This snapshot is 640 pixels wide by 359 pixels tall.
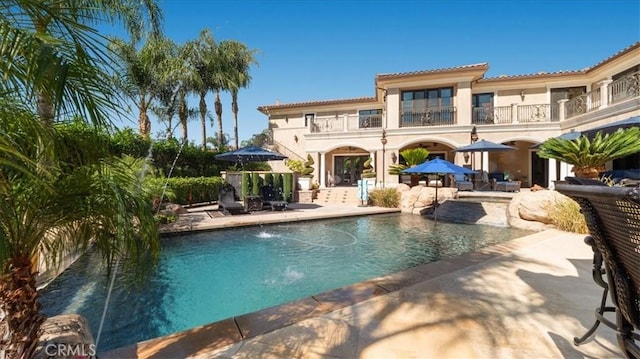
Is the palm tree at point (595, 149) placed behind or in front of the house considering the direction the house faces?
in front

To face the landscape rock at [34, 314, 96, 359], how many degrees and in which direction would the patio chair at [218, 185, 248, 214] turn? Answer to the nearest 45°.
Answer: approximately 45° to its right

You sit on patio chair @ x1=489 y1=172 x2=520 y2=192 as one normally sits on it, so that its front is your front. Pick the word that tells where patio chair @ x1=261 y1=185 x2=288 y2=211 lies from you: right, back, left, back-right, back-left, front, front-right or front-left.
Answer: right

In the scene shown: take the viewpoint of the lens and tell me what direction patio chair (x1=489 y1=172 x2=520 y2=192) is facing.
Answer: facing the viewer and to the right of the viewer

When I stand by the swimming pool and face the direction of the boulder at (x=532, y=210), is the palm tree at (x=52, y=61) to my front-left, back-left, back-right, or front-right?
back-left

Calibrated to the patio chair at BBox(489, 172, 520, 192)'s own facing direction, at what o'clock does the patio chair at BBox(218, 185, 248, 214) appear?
the patio chair at BBox(218, 185, 248, 214) is roughly at 3 o'clock from the patio chair at BBox(489, 172, 520, 192).

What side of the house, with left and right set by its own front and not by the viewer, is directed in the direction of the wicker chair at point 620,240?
front

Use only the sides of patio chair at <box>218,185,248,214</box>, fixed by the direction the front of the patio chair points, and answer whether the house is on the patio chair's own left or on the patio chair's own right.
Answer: on the patio chair's own left

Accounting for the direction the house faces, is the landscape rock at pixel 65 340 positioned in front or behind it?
in front

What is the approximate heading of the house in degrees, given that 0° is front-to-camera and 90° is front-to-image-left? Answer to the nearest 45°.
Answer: approximately 0°

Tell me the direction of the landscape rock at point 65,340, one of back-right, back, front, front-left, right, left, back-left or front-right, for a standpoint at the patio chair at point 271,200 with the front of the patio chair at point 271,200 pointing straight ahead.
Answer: front-right

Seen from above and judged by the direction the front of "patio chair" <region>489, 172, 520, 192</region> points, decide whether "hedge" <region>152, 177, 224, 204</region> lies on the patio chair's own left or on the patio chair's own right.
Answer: on the patio chair's own right

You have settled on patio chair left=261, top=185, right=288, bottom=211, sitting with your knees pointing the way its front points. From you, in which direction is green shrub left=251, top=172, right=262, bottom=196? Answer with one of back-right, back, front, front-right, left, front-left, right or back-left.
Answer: back

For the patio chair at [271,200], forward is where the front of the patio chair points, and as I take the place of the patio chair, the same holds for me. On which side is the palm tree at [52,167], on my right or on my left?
on my right

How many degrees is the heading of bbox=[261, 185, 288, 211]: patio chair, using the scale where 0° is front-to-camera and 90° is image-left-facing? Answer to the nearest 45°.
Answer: approximately 315°
